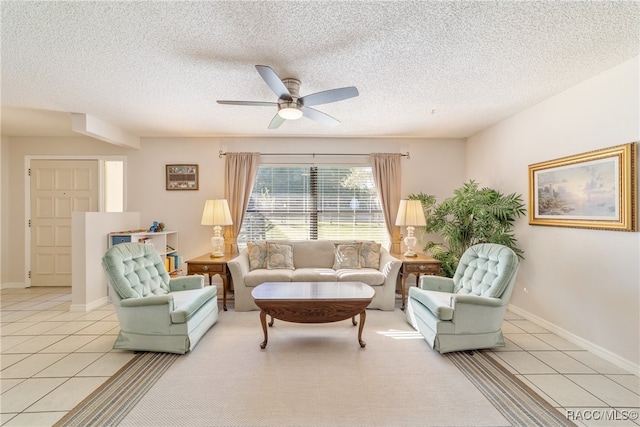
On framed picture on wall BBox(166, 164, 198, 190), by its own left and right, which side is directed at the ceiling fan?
front

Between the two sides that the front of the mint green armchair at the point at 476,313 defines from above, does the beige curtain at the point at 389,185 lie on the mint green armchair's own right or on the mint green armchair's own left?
on the mint green armchair's own right

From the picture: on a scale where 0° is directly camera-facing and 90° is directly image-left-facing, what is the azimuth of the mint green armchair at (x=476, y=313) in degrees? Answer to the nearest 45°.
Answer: approximately 45°

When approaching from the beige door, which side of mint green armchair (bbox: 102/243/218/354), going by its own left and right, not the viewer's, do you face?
back

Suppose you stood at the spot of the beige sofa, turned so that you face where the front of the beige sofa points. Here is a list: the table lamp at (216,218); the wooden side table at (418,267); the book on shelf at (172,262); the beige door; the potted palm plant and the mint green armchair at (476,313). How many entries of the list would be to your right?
3

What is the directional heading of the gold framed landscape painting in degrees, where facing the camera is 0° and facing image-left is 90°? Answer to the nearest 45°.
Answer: approximately 45°

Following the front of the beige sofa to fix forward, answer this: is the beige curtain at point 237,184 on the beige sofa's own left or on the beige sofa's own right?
on the beige sofa's own right

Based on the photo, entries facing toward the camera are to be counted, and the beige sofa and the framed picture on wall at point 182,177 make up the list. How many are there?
2

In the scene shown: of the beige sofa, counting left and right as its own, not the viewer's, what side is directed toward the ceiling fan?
front

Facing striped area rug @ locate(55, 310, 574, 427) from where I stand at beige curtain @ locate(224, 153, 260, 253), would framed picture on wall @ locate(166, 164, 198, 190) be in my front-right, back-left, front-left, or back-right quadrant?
back-right

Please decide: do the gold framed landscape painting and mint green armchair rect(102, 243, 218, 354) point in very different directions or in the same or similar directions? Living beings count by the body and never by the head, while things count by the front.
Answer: very different directions
